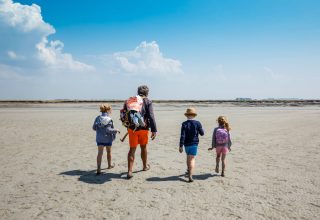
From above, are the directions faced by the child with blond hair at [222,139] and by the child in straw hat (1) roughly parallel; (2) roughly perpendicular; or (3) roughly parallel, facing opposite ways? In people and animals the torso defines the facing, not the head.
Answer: roughly parallel

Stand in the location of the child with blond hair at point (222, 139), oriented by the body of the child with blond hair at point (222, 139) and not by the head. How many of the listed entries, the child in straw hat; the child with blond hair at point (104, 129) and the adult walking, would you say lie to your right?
0

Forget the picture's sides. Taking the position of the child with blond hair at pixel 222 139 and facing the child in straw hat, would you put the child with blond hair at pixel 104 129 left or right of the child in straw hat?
right

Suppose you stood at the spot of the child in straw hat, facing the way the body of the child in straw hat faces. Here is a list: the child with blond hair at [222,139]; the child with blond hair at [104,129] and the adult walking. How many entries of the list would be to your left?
2

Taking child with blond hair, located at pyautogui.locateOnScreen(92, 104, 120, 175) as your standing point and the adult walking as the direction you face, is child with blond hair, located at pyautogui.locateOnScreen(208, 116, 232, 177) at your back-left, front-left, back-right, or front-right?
front-left

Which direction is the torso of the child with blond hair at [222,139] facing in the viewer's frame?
away from the camera

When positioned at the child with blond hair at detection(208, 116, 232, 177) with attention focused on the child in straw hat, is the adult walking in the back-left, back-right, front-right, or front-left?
front-right

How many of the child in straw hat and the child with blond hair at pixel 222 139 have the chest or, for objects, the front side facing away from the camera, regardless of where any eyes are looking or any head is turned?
2

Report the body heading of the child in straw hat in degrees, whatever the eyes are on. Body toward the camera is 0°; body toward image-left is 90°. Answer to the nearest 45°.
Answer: approximately 180°

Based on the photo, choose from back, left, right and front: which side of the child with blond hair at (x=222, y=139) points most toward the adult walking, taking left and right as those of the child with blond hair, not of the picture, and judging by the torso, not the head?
left

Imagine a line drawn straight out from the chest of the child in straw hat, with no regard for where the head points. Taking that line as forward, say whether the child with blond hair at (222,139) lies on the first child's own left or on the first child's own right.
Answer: on the first child's own right

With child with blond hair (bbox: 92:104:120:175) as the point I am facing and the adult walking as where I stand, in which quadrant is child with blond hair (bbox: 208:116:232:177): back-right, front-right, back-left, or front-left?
back-right

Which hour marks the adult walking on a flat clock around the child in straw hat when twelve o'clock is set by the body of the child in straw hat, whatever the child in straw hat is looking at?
The adult walking is roughly at 9 o'clock from the child in straw hat.
